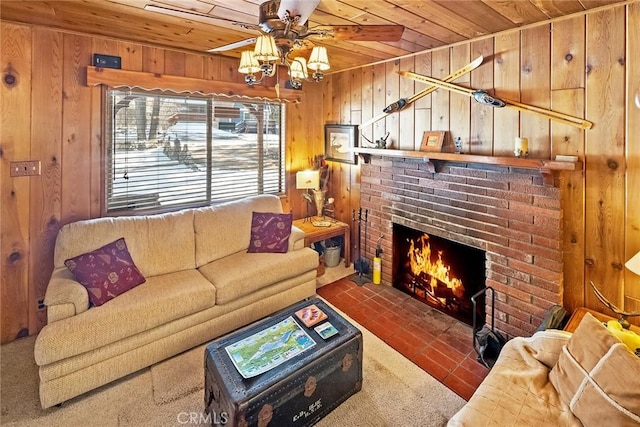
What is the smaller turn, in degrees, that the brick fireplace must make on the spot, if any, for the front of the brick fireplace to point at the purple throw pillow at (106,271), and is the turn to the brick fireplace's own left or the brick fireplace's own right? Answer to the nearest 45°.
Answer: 0° — it already faces it

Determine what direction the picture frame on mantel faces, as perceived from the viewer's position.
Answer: facing the viewer and to the left of the viewer

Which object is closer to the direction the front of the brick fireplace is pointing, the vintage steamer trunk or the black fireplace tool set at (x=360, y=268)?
the vintage steamer trunk

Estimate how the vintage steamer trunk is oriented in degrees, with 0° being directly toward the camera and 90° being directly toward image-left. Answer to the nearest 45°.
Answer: approximately 315°

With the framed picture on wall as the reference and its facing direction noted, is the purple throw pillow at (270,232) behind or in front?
in front

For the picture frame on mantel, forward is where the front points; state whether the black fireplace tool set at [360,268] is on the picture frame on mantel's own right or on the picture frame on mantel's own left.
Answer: on the picture frame on mantel's own right
